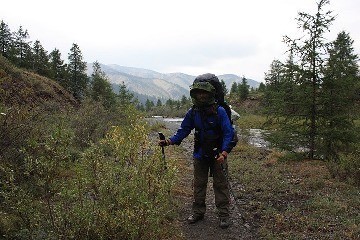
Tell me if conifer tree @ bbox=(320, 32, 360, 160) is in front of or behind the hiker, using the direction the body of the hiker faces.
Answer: behind

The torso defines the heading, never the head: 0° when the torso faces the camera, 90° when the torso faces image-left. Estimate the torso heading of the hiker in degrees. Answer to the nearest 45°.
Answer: approximately 0°

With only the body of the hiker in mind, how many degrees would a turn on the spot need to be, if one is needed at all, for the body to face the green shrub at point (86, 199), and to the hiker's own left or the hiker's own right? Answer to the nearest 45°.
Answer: approximately 45° to the hiker's own right

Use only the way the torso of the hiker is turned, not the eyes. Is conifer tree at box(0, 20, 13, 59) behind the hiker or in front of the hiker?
behind

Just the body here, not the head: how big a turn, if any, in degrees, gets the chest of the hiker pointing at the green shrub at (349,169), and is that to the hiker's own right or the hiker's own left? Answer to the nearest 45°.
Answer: approximately 135° to the hiker's own left

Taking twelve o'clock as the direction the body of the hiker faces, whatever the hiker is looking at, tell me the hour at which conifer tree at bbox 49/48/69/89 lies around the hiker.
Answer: The conifer tree is roughly at 5 o'clock from the hiker.

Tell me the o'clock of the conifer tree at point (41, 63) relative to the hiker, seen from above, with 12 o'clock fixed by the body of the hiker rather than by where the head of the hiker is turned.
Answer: The conifer tree is roughly at 5 o'clock from the hiker.
